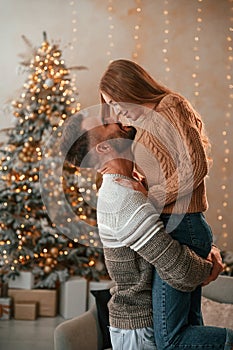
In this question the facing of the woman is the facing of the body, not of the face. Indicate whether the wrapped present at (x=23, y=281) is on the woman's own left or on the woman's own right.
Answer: on the woman's own right

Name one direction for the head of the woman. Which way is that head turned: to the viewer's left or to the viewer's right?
to the viewer's left

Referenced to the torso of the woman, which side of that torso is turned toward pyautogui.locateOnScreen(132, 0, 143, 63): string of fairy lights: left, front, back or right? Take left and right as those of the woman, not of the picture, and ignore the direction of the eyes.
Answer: right

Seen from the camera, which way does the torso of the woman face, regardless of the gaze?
to the viewer's left

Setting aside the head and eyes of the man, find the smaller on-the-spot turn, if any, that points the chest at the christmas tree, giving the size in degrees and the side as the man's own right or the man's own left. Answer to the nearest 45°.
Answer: approximately 90° to the man's own left

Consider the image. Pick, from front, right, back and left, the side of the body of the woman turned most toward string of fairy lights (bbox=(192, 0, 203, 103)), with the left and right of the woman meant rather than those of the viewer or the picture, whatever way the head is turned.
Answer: right

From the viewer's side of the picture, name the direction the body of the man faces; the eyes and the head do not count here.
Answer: to the viewer's right
